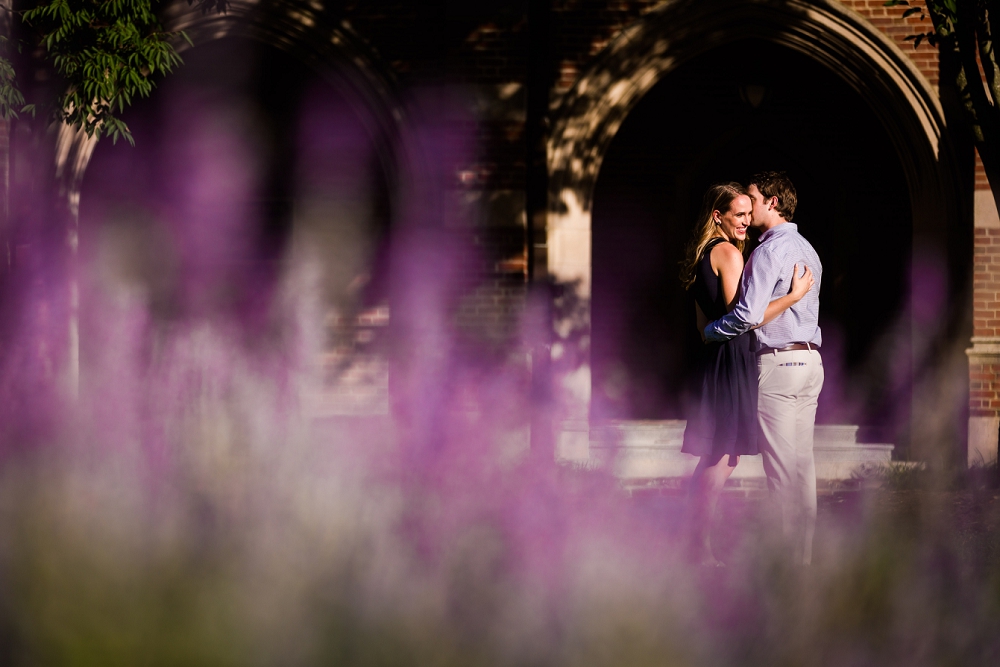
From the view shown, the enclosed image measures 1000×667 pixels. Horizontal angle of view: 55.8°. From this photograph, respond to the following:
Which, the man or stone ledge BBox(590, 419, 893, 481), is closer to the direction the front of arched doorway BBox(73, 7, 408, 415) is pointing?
the man

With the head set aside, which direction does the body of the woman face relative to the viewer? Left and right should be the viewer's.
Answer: facing to the right of the viewer

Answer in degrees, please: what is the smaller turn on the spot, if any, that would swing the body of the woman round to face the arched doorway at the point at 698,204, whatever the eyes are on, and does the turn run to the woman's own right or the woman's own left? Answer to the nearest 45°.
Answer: approximately 90° to the woman's own left

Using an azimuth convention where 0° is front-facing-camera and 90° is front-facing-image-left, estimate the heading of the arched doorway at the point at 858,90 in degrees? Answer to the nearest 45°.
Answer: approximately 0°

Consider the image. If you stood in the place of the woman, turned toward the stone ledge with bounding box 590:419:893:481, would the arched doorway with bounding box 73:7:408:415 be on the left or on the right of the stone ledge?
left

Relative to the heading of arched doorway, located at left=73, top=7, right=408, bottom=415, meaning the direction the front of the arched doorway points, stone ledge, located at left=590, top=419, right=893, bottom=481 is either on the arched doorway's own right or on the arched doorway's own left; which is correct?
on the arched doorway's own left

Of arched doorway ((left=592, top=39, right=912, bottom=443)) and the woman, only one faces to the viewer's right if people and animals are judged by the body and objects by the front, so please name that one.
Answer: the woman

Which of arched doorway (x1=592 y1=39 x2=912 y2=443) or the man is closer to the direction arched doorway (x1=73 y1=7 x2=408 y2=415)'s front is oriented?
the man

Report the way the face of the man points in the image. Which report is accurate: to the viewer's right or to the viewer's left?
to the viewer's left
